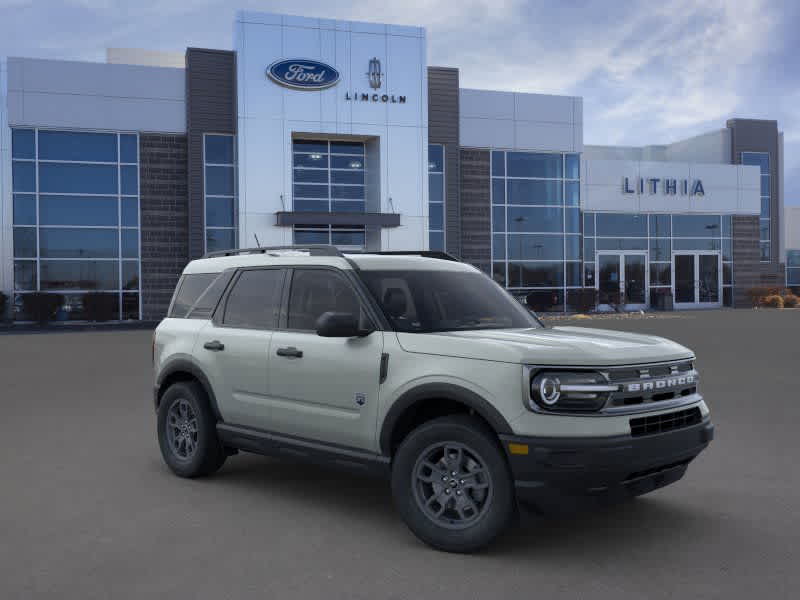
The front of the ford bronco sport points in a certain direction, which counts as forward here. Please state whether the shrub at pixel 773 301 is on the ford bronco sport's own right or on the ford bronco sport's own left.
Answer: on the ford bronco sport's own left

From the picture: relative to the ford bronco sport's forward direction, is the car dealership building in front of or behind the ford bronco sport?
behind

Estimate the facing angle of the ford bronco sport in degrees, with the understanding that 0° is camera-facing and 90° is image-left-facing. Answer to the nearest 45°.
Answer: approximately 315°

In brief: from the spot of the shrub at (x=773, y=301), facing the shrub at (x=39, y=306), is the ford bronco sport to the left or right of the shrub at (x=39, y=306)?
left

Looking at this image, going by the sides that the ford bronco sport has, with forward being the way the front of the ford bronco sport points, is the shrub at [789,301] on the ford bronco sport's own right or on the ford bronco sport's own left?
on the ford bronco sport's own left

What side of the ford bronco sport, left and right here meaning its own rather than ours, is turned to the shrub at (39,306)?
back
